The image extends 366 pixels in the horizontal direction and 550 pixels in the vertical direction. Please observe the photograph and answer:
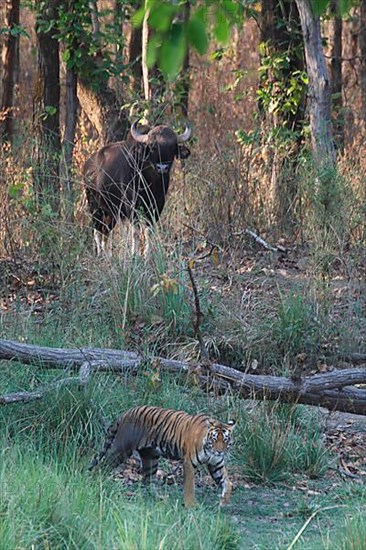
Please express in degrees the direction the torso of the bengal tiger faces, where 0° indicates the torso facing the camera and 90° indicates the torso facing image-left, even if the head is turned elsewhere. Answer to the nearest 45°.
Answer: approximately 315°

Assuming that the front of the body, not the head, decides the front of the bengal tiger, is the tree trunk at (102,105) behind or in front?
behind

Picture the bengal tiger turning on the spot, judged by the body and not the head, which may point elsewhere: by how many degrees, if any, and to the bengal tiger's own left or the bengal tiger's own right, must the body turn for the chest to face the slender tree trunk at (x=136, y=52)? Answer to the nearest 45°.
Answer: approximately 135° to the bengal tiger's own left

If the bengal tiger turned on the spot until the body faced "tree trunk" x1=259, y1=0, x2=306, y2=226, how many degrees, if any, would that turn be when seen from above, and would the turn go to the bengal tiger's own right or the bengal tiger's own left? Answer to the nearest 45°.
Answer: approximately 135° to the bengal tiger's own left

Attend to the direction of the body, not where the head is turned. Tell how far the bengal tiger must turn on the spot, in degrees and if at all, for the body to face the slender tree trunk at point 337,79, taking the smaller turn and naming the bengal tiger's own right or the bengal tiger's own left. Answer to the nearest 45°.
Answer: approximately 135° to the bengal tiger's own left

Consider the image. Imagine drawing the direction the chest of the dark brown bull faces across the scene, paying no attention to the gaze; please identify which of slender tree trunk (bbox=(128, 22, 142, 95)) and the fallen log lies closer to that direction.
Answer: the fallen log

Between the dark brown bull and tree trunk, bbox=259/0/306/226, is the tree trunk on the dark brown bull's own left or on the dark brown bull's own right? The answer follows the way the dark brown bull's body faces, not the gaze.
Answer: on the dark brown bull's own left

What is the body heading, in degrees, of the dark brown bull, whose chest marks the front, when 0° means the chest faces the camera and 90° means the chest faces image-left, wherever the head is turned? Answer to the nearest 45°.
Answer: approximately 315°

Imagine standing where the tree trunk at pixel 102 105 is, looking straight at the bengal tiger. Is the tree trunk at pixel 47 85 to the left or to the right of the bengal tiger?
right
